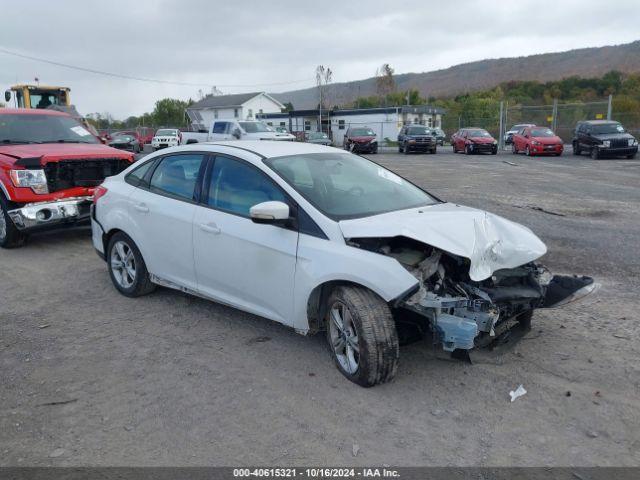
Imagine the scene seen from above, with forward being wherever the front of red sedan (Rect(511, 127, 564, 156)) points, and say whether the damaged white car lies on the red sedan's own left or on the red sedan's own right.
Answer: on the red sedan's own right

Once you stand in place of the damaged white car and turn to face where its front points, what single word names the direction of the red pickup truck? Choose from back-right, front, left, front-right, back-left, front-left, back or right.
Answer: back

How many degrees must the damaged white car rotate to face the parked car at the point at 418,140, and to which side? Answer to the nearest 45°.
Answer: approximately 135° to its left

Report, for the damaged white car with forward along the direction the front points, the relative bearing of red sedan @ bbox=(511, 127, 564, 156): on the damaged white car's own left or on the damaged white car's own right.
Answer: on the damaged white car's own left

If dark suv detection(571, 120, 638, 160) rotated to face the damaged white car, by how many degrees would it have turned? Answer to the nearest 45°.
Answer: approximately 45° to its right
